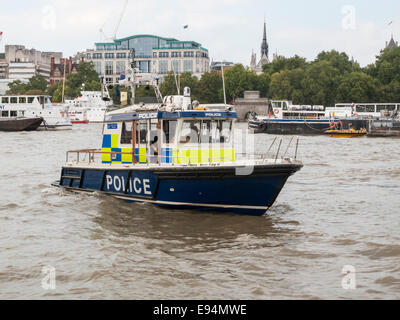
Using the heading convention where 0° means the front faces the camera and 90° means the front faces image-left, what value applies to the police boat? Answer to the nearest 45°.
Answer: approximately 315°
